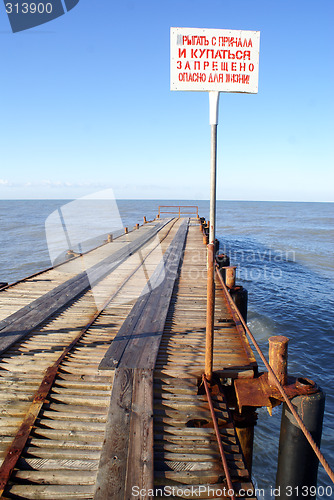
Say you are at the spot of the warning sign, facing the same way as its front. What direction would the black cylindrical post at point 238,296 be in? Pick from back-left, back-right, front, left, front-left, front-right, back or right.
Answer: back

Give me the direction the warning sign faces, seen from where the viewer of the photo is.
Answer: facing the viewer
